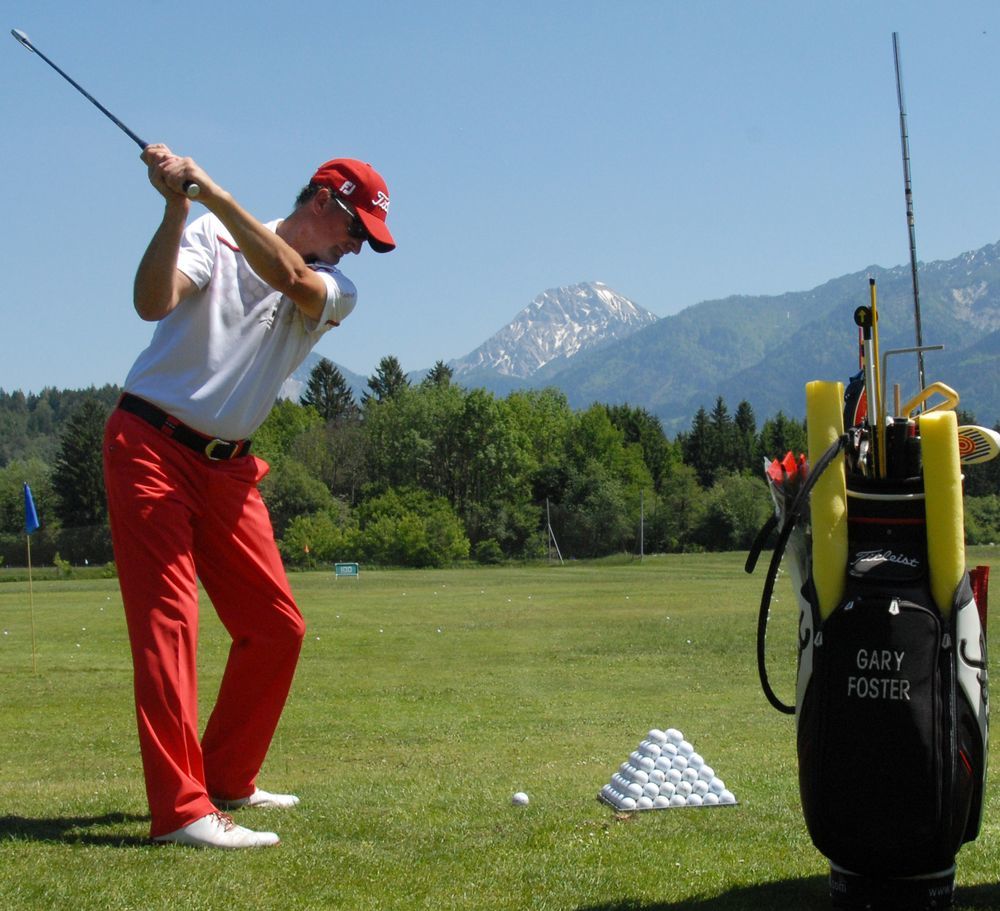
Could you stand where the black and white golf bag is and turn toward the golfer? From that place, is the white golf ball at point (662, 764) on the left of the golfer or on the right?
right

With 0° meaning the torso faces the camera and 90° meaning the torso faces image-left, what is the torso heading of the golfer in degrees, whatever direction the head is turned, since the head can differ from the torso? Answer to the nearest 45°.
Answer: approximately 315°

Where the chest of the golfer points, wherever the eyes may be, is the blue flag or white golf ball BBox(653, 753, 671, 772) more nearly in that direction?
the white golf ball

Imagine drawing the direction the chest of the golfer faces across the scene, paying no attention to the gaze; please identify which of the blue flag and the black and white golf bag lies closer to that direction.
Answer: the black and white golf bag

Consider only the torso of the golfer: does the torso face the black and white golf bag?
yes

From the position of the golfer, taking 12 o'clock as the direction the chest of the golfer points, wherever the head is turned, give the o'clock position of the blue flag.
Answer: The blue flag is roughly at 7 o'clock from the golfer.

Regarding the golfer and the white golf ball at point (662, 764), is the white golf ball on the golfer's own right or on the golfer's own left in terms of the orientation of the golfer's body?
on the golfer's own left

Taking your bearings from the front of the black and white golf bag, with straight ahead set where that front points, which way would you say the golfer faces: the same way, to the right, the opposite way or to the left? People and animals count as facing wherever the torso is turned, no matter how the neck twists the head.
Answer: to the left

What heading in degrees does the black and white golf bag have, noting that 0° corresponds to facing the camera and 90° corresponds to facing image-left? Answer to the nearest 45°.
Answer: approximately 0°

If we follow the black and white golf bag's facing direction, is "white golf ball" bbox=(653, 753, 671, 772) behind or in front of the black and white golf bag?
behind
